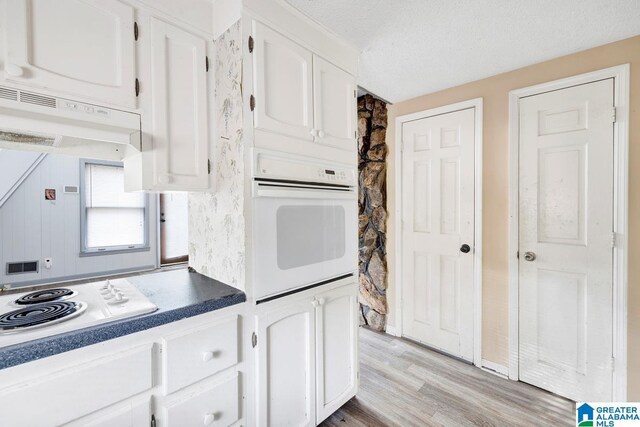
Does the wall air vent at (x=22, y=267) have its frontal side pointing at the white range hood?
yes

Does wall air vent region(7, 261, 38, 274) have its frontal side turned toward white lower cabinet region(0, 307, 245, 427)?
yes

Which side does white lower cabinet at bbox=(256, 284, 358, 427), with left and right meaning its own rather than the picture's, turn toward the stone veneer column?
left

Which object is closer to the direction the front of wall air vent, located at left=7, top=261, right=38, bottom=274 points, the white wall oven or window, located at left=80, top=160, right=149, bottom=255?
the white wall oven

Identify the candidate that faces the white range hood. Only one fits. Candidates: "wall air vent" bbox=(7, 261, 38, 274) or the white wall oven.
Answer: the wall air vent

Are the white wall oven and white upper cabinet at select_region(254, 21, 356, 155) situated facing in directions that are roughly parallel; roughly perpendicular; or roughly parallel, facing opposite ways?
roughly parallel

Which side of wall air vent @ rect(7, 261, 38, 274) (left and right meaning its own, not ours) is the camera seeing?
front

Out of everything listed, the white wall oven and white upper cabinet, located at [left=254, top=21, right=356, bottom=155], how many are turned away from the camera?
0

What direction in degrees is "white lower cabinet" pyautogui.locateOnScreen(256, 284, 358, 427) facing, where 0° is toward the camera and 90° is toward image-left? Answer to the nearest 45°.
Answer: approximately 315°

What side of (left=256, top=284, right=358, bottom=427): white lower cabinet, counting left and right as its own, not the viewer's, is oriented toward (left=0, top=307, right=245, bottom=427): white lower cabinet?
right

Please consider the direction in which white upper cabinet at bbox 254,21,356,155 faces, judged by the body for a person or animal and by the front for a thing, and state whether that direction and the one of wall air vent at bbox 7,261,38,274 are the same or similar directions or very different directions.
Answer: same or similar directions
